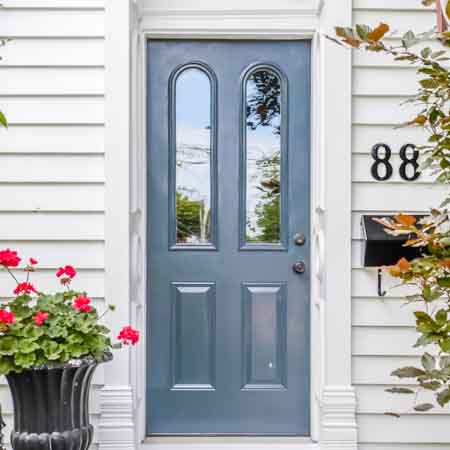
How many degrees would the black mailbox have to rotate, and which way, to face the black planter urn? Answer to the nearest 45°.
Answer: approximately 45° to its right

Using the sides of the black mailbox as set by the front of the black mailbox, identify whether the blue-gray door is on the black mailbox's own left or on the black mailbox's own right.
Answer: on the black mailbox's own right

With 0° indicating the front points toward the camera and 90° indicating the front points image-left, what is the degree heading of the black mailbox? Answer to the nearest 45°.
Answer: approximately 0°
